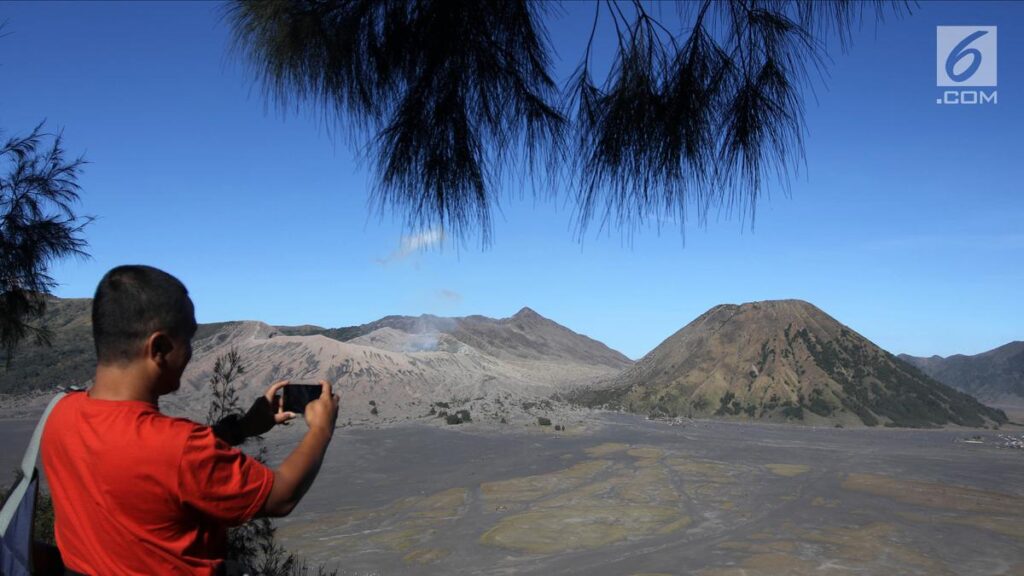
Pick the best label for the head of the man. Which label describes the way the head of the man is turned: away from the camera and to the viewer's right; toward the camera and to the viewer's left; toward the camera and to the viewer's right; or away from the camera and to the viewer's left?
away from the camera and to the viewer's right

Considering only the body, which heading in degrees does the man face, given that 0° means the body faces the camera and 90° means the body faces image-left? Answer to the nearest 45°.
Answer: approximately 225°

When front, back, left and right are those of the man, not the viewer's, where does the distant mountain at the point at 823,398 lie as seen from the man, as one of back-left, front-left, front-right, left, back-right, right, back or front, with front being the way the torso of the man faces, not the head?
front
